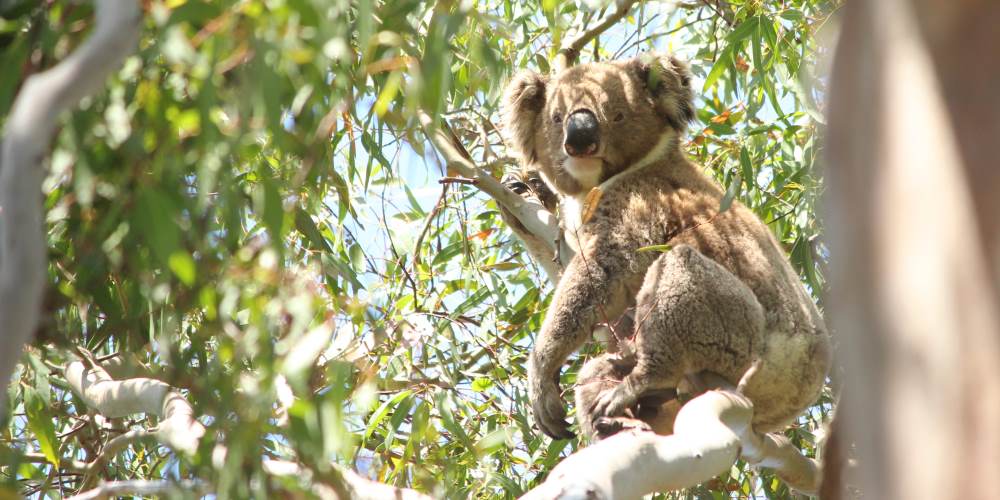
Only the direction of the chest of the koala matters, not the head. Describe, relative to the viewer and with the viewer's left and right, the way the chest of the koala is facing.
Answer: facing to the left of the viewer

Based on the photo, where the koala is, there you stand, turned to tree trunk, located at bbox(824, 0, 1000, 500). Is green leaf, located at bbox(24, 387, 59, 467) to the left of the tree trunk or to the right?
right

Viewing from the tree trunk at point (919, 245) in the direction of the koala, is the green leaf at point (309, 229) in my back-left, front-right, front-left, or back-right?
front-left

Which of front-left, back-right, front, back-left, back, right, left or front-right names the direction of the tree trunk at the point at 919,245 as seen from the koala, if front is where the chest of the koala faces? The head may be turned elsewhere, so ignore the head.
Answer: left
